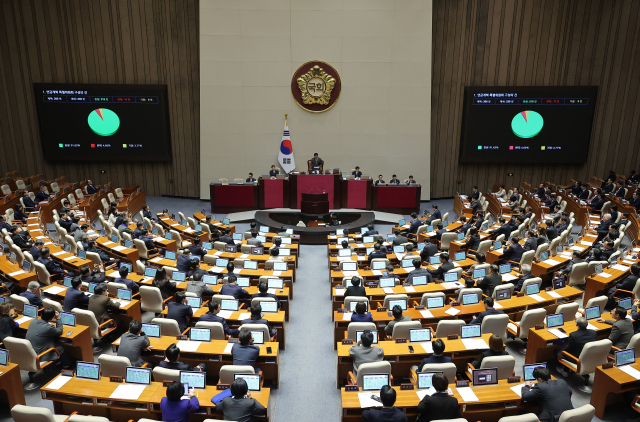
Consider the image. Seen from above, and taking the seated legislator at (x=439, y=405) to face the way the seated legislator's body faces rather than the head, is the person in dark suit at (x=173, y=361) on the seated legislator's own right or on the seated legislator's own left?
on the seated legislator's own left

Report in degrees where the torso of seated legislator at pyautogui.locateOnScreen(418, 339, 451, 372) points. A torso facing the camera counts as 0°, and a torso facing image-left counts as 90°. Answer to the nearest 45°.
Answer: approximately 180°

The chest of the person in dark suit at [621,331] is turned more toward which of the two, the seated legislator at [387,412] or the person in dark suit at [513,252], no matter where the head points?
the person in dark suit

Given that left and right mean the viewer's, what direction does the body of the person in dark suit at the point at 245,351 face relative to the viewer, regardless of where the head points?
facing away from the viewer

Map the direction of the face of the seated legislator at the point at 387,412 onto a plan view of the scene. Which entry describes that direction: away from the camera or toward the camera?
away from the camera

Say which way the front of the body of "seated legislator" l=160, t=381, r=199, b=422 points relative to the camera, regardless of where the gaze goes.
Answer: away from the camera

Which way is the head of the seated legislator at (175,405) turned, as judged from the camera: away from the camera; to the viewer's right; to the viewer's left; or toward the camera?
away from the camera

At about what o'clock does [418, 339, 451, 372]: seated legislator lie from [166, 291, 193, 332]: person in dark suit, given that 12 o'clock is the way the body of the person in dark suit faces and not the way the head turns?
The seated legislator is roughly at 3 o'clock from the person in dark suit.

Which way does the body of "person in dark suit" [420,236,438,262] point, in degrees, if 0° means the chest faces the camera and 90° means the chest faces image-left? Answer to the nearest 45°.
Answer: approximately 135°

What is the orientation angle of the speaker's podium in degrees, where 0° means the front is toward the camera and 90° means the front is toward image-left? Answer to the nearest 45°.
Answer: approximately 0°

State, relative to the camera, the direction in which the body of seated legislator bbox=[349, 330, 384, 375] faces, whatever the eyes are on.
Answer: away from the camera

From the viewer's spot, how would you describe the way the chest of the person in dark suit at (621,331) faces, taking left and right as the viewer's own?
facing away from the viewer and to the left of the viewer

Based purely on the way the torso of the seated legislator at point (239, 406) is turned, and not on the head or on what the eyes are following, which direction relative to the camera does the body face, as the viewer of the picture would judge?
away from the camera

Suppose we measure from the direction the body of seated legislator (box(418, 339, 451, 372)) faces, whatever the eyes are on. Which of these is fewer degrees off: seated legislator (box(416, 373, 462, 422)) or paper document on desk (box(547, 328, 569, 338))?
the paper document on desk

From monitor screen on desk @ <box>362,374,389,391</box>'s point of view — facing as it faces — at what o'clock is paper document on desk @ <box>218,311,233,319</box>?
The paper document on desk is roughly at 4 o'clock from the monitor screen on desk.
